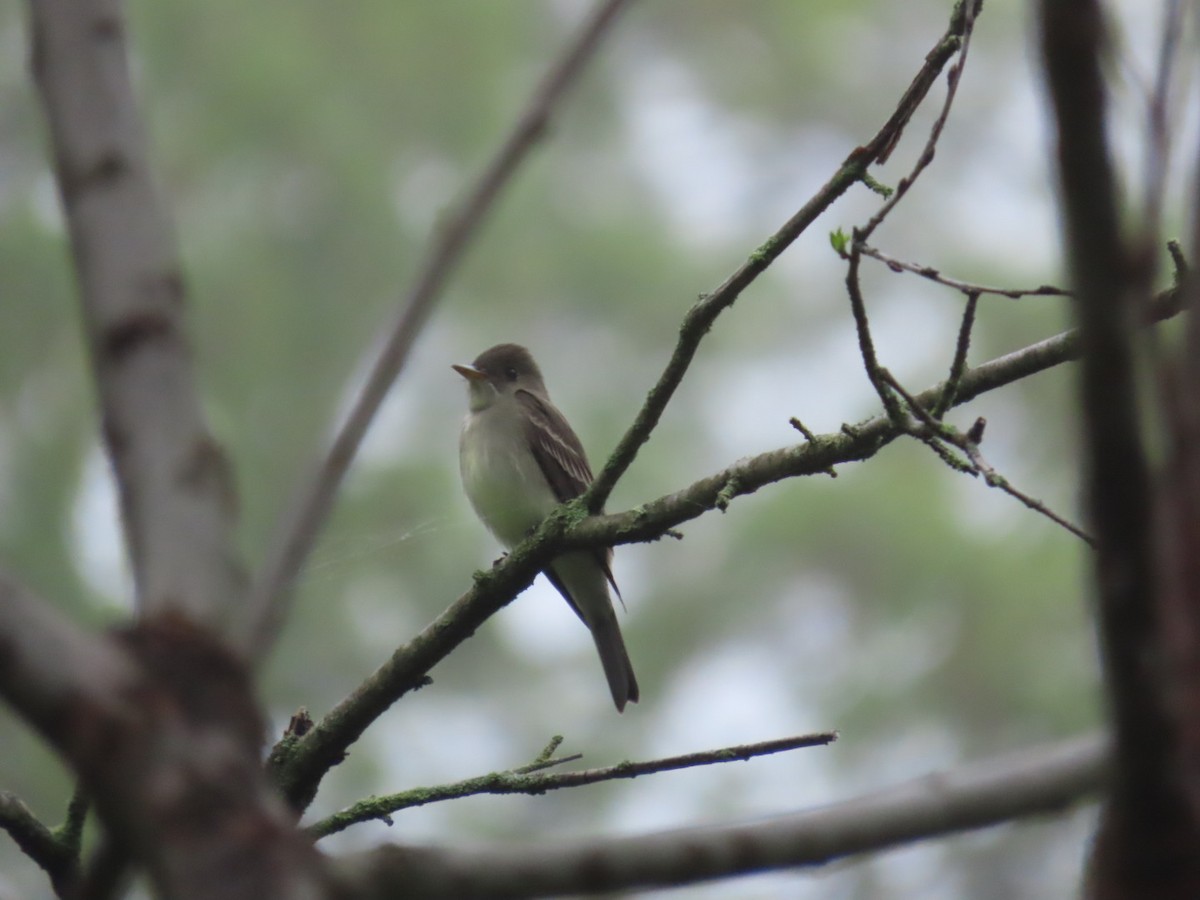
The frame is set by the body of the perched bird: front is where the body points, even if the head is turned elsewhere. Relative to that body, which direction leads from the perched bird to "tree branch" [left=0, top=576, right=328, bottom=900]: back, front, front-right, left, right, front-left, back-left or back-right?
front-left

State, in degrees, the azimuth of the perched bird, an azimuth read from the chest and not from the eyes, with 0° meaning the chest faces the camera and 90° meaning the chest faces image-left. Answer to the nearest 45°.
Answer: approximately 45°

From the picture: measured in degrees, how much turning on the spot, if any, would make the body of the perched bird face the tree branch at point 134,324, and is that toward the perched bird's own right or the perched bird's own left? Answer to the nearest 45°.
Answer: approximately 45° to the perched bird's own left
